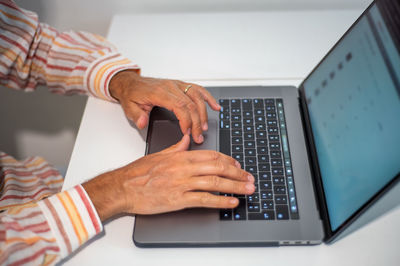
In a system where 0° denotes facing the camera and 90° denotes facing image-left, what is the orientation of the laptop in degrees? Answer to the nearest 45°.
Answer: approximately 90°
